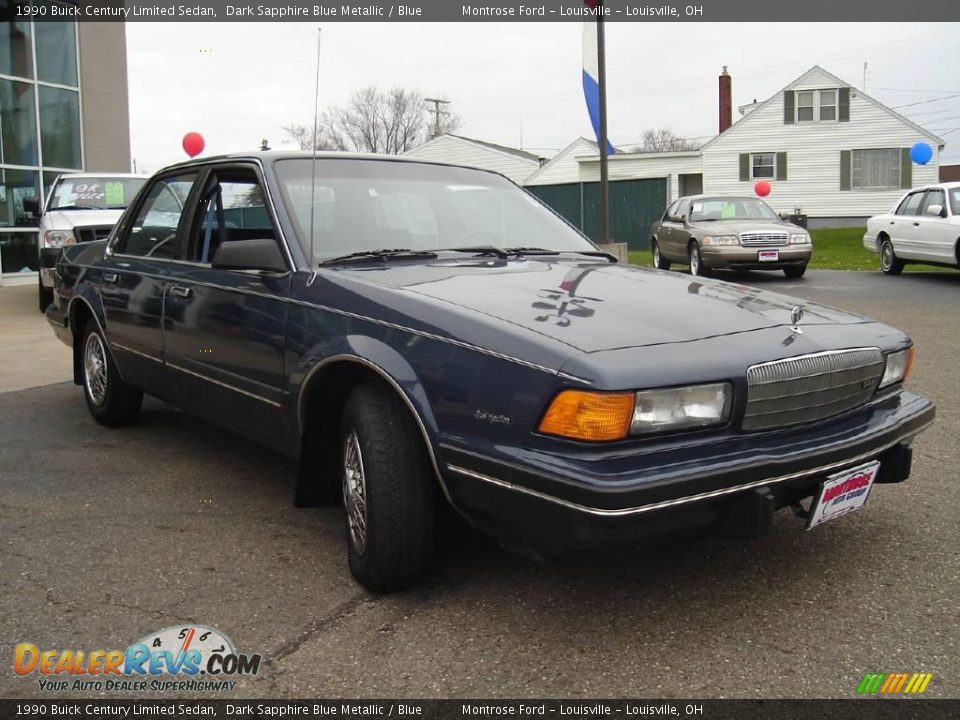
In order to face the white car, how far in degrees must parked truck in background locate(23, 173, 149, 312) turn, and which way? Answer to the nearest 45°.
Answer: approximately 90° to its left

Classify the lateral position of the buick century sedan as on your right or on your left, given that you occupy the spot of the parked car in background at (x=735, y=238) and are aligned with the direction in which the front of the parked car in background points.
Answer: on your right

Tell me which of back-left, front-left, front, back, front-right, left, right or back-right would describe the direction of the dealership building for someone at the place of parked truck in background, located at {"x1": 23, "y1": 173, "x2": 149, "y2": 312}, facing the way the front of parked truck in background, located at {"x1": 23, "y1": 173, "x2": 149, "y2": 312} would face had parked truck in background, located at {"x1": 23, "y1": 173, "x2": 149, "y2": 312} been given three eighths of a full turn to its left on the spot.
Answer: front-left

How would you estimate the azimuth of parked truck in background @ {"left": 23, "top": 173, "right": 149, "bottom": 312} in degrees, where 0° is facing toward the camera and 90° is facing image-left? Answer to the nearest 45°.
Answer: approximately 0°

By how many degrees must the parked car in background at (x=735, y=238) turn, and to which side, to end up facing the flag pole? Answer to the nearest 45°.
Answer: approximately 90° to its right

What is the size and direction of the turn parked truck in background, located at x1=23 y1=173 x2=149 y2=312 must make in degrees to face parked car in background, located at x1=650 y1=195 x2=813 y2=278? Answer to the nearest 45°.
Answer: approximately 90° to its left

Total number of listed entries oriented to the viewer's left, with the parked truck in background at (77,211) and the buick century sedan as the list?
0

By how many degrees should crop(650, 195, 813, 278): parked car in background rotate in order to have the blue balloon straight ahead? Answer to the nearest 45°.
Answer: approximately 135° to its left

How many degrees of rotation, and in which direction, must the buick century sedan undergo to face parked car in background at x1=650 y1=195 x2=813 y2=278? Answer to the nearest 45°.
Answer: approximately 135° to its left

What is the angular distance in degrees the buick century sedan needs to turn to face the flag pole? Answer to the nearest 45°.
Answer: approximately 135° to its left

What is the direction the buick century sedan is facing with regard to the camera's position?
facing the viewer and to the right of the viewer
